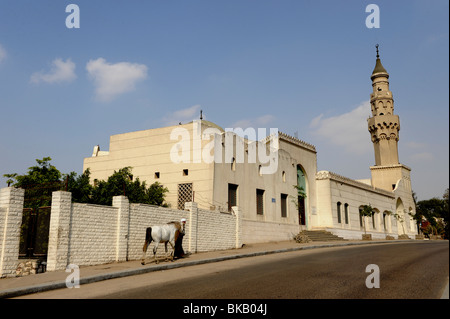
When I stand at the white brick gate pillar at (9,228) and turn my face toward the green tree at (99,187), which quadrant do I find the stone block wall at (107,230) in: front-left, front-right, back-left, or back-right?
front-right

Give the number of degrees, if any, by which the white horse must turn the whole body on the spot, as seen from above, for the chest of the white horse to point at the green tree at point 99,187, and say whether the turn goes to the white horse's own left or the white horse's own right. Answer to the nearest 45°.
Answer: approximately 90° to the white horse's own left

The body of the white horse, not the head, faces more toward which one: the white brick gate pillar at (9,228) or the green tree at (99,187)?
the green tree

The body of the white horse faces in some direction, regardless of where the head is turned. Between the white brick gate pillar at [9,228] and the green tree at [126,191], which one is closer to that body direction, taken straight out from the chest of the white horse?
the green tree

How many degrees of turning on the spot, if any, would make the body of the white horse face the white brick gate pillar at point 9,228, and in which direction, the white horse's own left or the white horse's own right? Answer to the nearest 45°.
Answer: approximately 180°

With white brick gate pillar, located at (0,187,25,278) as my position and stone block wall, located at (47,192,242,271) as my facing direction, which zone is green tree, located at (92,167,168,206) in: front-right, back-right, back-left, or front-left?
front-left

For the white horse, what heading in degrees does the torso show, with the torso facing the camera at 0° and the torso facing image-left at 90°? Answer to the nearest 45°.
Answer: approximately 225°
